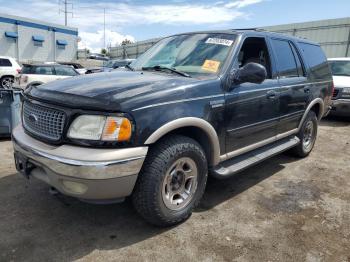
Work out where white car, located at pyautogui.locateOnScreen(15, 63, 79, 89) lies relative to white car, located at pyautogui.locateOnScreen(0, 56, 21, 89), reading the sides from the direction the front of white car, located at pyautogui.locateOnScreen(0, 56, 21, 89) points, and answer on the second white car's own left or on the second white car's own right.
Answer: on the second white car's own left

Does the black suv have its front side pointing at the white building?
no

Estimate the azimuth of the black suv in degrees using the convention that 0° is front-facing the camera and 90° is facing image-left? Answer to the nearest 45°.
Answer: approximately 45°

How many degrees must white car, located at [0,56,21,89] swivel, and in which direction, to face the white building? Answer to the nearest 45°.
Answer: approximately 90° to its right

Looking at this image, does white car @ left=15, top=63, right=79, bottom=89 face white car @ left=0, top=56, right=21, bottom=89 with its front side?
no

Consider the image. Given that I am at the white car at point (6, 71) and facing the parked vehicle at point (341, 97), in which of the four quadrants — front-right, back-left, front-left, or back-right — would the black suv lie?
front-right

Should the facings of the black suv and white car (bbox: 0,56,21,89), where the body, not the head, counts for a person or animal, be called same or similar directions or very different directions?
same or similar directions

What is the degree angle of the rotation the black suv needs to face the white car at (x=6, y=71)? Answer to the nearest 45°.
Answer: approximately 90° to its right

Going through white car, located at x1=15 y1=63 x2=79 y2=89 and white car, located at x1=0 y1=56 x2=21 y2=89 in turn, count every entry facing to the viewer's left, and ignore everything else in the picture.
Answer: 1
